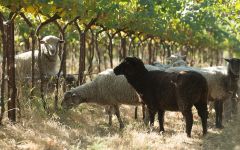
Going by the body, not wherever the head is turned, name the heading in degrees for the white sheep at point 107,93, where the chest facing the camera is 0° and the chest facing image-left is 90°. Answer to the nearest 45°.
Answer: approximately 90°

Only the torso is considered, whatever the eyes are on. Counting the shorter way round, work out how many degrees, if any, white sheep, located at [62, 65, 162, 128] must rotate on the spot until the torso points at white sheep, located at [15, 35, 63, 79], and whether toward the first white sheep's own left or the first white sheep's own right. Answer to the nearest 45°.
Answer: approximately 45° to the first white sheep's own right

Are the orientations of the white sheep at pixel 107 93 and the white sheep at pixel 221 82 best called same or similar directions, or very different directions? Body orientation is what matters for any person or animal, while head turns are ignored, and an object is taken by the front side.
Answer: very different directions

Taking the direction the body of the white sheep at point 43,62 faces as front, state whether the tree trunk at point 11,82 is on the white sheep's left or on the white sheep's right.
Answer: on the white sheep's right

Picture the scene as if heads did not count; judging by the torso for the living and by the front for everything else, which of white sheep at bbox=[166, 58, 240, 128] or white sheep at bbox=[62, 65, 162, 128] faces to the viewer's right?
white sheep at bbox=[166, 58, 240, 128]

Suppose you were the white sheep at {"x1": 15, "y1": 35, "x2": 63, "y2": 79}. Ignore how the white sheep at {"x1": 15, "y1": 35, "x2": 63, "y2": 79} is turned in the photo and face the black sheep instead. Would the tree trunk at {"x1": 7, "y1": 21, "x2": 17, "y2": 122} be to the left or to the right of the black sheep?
right

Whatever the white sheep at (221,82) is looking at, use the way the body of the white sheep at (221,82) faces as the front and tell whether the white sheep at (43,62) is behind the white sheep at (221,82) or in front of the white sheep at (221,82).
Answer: behind

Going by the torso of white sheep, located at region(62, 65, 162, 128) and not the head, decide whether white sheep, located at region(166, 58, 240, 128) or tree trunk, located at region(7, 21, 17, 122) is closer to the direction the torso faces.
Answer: the tree trunk

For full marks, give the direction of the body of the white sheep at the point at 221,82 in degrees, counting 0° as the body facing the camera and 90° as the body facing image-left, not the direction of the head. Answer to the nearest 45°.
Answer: approximately 270°
